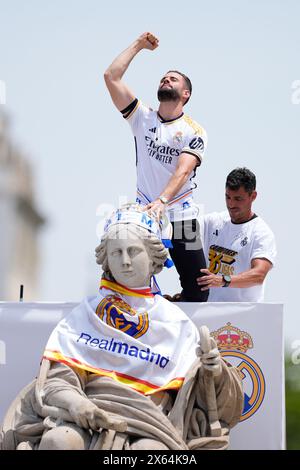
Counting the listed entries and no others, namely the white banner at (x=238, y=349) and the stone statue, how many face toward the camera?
2

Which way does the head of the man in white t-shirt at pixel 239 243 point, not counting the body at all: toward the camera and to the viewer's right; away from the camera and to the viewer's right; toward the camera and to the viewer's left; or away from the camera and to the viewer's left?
toward the camera and to the viewer's left

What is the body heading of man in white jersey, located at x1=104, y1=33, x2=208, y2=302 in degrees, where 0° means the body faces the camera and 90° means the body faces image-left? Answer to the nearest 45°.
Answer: approximately 45°

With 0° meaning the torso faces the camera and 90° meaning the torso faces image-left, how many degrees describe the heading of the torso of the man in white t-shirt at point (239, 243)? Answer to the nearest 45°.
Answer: approximately 45°
